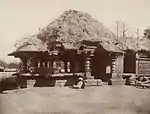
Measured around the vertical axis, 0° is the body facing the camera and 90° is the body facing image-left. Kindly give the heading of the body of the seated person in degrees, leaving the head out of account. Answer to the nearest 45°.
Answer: approximately 45°
